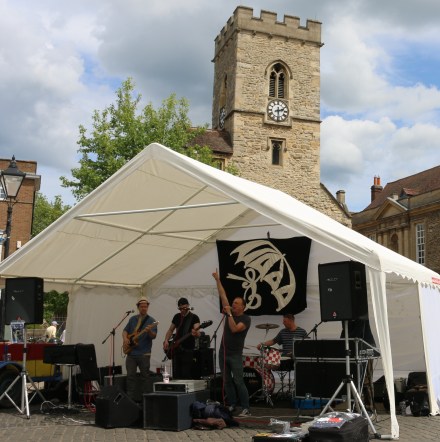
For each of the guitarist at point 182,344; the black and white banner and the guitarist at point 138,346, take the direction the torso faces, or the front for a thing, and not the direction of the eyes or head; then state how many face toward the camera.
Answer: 3

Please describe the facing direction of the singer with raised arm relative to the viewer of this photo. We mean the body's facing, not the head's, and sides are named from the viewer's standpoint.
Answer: facing the viewer and to the left of the viewer

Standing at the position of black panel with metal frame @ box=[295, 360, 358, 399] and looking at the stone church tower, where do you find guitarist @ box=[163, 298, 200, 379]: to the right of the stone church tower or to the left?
left

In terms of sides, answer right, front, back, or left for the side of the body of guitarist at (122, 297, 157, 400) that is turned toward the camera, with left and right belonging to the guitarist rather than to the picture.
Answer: front

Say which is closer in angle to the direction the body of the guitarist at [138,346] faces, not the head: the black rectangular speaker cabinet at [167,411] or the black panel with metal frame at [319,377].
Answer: the black rectangular speaker cabinet

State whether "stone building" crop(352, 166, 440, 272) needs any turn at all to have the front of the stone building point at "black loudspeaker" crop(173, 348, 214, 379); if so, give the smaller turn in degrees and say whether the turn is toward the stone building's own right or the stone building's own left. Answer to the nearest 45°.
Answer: approximately 45° to the stone building's own left

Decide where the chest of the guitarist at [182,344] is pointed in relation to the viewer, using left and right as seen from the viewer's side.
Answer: facing the viewer

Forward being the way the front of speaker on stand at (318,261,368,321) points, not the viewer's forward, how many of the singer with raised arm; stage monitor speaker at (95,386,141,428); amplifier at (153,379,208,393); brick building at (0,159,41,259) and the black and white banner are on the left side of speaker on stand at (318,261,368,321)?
0

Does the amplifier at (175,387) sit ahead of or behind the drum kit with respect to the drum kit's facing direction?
ahead

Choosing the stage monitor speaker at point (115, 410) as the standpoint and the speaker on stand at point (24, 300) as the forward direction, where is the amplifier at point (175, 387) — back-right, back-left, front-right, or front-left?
back-right

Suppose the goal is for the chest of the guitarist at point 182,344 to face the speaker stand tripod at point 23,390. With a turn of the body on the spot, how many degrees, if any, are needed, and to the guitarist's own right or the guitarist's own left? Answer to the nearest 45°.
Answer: approximately 90° to the guitarist's own right

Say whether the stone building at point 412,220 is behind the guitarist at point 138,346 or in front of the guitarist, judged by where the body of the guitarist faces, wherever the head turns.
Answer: behind

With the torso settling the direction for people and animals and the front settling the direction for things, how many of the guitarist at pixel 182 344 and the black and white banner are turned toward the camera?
2

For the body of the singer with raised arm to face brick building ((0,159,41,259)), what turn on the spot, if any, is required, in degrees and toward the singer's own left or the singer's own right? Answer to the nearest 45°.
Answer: approximately 90° to the singer's own right

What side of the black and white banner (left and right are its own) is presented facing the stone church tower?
back

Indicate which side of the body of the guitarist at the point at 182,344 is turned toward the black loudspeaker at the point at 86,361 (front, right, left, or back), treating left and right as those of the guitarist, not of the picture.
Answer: right

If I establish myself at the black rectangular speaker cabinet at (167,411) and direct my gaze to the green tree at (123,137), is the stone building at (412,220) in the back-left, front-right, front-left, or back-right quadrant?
front-right
